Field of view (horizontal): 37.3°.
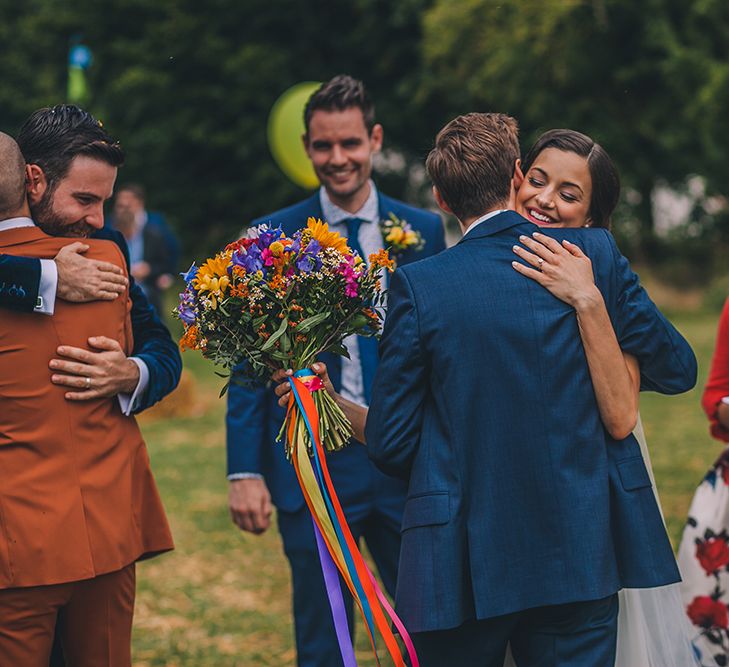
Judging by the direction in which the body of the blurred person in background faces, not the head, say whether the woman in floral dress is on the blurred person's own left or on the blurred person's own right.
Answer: on the blurred person's own left

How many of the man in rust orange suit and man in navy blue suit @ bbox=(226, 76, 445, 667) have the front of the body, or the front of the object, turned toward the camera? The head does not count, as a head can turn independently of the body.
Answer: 1

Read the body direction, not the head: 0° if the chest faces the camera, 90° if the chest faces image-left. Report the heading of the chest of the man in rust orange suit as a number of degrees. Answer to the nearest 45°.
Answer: approximately 180°

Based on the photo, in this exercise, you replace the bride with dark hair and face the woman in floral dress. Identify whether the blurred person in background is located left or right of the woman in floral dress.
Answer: left

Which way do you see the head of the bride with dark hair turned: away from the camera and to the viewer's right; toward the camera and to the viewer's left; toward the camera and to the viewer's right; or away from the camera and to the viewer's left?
toward the camera and to the viewer's left

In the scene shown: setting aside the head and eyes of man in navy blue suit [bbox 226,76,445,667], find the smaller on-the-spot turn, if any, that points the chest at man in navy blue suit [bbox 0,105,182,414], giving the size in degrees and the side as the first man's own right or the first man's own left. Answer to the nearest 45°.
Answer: approximately 45° to the first man's own right

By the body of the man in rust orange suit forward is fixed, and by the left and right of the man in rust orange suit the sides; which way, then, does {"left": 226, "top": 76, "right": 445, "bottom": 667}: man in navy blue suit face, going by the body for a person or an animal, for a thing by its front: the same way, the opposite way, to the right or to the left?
the opposite way

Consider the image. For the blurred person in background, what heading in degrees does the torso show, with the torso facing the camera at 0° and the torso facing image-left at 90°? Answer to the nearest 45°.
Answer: approximately 45°

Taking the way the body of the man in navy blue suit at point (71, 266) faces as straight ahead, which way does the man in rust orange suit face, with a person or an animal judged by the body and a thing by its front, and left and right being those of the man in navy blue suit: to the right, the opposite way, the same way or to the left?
the opposite way

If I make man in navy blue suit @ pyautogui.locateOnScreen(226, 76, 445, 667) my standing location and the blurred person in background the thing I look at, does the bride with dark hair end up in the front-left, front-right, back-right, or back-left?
back-right

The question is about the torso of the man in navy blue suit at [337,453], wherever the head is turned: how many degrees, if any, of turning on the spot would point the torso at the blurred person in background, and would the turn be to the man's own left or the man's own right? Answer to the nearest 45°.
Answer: approximately 180°

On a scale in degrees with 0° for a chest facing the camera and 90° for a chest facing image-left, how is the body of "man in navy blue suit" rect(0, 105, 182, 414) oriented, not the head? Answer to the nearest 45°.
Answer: approximately 0°

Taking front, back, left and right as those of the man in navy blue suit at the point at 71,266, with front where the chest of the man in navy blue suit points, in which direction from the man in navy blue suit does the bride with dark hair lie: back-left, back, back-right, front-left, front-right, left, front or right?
left

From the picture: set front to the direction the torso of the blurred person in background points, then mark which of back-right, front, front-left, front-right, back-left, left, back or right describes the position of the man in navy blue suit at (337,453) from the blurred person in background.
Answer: front-left
